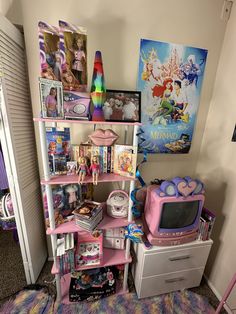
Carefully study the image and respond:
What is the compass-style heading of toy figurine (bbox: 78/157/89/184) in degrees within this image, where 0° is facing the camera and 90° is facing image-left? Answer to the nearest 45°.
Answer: approximately 0°
